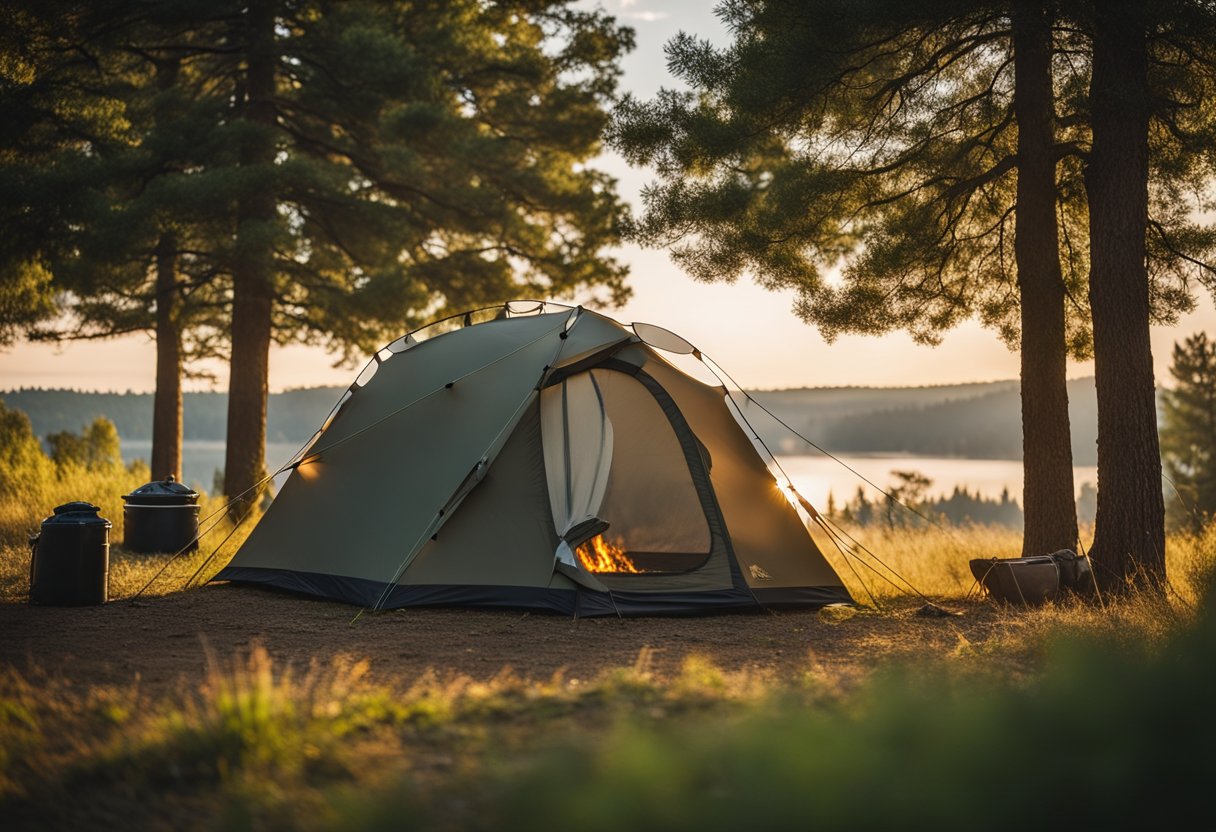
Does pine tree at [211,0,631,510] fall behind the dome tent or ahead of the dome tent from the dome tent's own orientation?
behind

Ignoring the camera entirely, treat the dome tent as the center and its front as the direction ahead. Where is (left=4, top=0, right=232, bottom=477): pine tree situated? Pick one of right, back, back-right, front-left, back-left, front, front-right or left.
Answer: back

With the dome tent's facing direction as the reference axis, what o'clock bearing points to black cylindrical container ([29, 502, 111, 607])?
The black cylindrical container is roughly at 4 o'clock from the dome tent.

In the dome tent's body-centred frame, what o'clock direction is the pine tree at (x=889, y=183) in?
The pine tree is roughly at 10 o'clock from the dome tent.

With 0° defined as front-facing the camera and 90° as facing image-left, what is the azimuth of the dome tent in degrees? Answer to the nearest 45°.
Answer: approximately 315°

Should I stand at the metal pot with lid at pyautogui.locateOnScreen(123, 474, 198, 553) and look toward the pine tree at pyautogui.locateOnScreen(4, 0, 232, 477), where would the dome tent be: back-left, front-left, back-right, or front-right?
back-right

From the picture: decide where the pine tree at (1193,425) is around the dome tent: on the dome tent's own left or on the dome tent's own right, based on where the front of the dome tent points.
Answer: on the dome tent's own left
